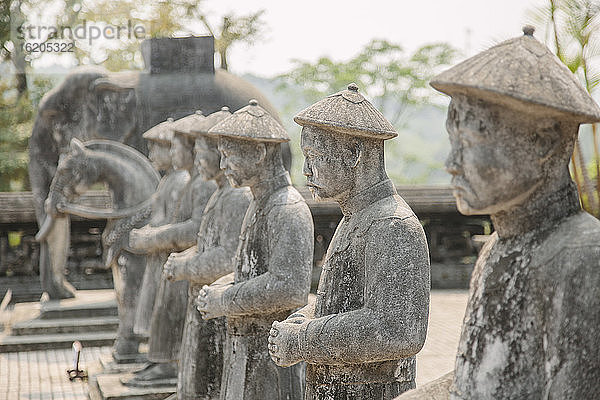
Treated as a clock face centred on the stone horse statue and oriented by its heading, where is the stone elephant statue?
The stone elephant statue is roughly at 3 o'clock from the stone horse statue.

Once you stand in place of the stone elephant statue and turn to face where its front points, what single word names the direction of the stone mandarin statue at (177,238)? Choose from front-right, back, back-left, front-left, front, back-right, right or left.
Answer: left

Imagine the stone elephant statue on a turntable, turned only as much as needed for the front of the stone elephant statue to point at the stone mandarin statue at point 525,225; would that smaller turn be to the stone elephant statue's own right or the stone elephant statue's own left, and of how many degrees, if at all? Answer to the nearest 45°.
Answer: approximately 90° to the stone elephant statue's own left

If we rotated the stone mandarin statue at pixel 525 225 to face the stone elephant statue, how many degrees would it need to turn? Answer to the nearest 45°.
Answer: approximately 90° to its right

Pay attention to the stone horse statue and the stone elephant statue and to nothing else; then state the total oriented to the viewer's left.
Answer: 2

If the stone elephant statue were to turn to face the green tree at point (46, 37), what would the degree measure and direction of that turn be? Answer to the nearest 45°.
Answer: approximately 90° to its right

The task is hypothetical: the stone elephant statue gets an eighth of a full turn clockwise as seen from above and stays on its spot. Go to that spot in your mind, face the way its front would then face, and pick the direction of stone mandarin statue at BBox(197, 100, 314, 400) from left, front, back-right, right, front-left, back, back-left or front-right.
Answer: back-left

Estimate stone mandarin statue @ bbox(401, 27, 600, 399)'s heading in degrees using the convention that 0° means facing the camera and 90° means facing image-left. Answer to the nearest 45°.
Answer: approximately 45°

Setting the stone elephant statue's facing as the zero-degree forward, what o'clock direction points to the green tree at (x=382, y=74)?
The green tree is roughly at 4 o'clock from the stone elephant statue.

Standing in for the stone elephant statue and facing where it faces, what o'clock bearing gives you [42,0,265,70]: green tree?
The green tree is roughly at 3 o'clock from the stone elephant statue.

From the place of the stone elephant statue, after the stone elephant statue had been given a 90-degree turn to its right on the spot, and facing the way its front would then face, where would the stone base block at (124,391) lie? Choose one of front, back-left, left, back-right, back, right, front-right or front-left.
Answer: back

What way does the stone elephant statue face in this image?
to the viewer's left

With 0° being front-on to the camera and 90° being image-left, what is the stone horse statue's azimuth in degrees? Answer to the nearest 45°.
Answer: approximately 90°
